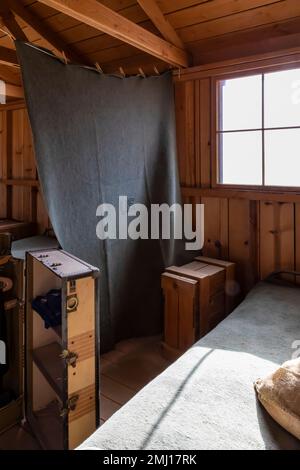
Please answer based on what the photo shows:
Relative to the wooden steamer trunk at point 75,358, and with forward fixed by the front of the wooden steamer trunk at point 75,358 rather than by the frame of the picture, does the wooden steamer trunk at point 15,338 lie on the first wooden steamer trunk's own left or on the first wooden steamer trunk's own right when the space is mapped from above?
on the first wooden steamer trunk's own right

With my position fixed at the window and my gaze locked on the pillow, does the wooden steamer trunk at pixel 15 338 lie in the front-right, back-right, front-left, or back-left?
front-right

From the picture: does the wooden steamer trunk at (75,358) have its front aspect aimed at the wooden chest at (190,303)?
no

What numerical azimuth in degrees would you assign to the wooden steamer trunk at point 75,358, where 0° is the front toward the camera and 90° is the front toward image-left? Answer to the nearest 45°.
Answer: approximately 45°

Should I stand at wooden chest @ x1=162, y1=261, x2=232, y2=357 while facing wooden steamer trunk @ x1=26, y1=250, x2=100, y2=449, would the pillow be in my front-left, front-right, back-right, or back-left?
front-left
